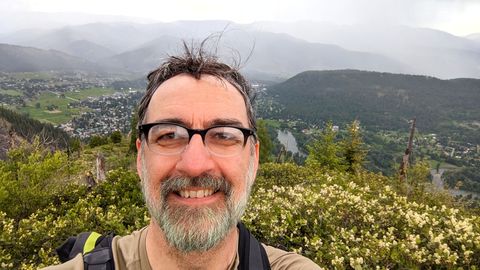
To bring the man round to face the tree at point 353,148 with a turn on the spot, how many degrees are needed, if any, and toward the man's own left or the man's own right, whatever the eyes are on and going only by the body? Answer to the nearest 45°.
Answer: approximately 135° to the man's own left

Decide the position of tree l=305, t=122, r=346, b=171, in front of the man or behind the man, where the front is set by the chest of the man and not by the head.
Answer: behind

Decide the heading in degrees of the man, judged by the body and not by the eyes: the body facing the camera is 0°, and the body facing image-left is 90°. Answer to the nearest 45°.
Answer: approximately 0°

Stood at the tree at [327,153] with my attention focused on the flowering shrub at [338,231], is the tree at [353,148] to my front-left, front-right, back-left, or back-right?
back-left
